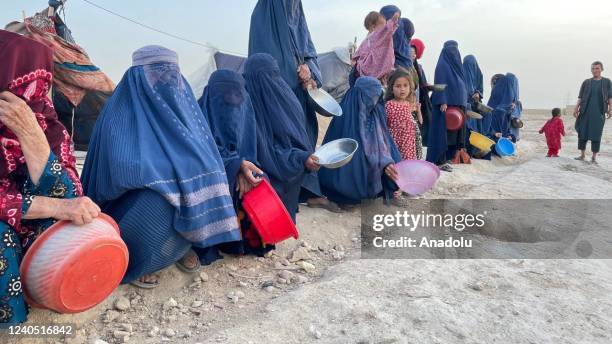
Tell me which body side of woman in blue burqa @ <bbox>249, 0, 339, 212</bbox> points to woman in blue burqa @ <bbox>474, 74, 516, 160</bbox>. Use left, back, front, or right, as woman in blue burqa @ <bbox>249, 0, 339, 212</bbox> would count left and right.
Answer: left

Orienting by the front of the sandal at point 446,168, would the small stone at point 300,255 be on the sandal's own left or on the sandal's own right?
on the sandal's own right

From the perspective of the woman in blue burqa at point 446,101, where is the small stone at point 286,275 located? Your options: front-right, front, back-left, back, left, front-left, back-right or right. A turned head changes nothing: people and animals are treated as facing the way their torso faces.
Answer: front-right
